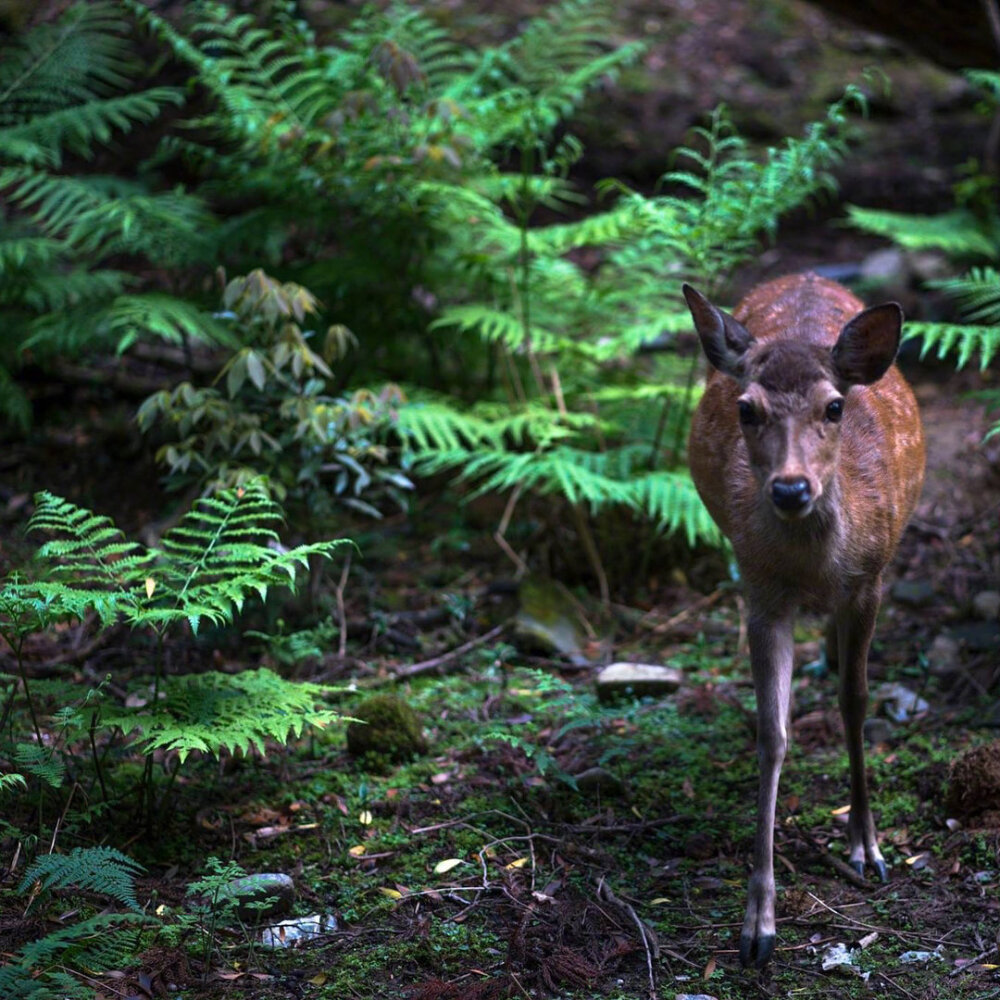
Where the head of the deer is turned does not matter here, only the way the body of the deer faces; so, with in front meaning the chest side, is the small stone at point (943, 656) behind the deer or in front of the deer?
behind

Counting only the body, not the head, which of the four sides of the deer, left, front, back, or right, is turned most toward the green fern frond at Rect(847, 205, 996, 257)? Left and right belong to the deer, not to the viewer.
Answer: back

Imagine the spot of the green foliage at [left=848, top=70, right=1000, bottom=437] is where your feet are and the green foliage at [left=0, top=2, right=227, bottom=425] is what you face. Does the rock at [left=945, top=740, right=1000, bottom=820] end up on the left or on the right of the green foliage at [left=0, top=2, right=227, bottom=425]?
left

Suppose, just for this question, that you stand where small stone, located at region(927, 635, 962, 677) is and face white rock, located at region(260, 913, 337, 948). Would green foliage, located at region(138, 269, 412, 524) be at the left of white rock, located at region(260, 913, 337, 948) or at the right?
right

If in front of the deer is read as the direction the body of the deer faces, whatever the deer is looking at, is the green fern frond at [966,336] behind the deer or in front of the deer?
behind

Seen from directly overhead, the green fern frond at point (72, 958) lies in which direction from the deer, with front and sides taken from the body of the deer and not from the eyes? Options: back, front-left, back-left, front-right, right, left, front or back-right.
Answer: front-right

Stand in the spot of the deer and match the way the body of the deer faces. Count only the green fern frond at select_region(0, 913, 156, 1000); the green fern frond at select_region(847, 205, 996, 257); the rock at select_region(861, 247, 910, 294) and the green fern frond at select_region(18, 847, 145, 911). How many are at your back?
2

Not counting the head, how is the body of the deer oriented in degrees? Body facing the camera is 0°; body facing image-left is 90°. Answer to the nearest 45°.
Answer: approximately 0°

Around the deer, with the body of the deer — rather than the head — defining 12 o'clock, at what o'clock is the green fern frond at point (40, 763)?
The green fern frond is roughly at 2 o'clock from the deer.

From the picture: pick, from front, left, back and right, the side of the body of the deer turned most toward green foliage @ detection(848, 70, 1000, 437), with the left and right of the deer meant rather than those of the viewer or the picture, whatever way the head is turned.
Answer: back
